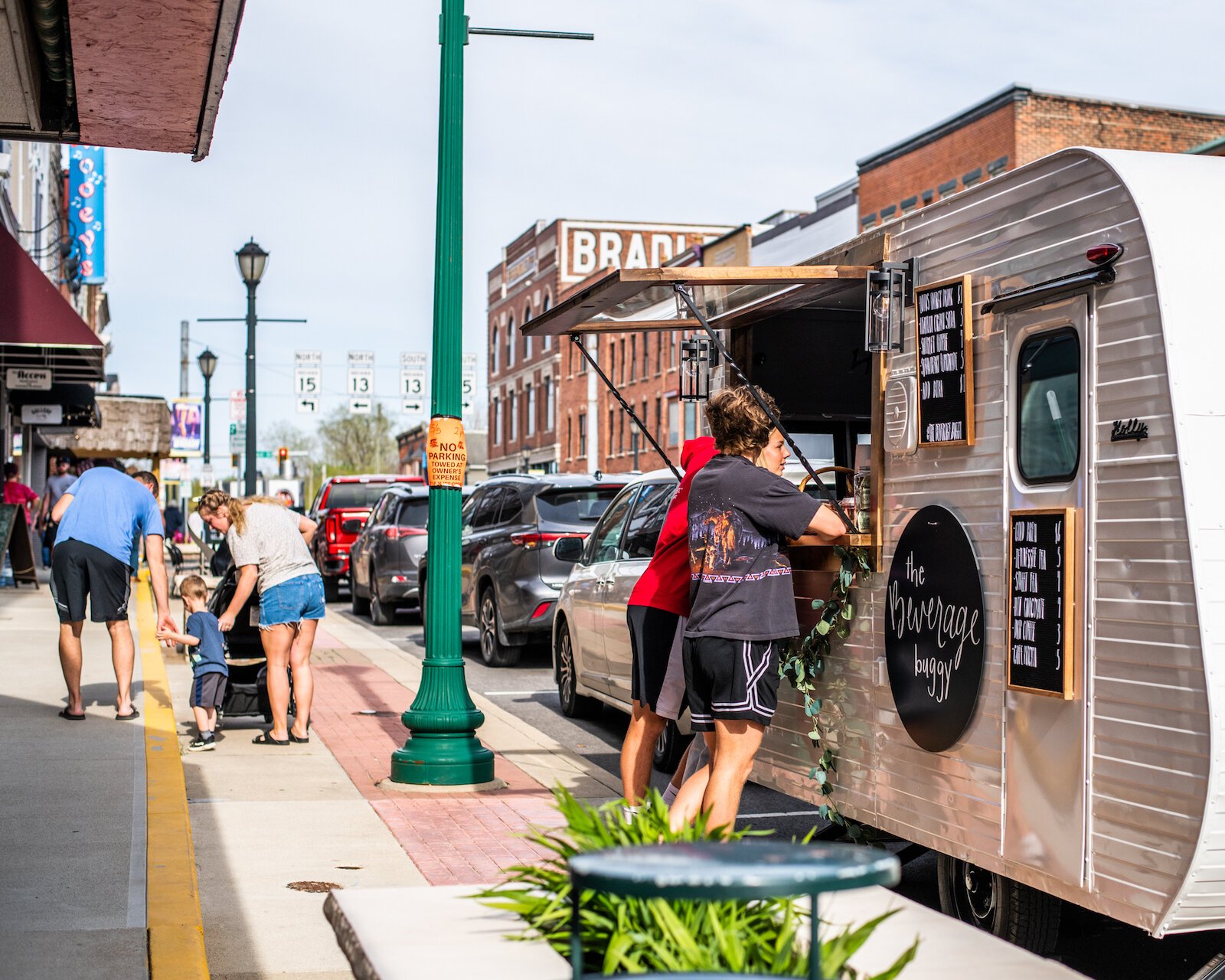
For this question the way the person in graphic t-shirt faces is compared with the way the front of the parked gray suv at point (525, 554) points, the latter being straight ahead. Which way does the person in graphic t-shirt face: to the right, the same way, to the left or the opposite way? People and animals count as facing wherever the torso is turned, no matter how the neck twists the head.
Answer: to the right

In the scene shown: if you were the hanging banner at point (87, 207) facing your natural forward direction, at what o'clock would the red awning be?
The red awning is roughly at 12 o'clock from the hanging banner.

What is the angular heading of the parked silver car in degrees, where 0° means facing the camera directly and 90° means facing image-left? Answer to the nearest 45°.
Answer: approximately 135°

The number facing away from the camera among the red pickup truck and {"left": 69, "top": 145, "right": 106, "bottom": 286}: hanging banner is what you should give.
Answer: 1

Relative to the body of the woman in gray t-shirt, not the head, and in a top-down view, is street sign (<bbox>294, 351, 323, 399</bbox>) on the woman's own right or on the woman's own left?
on the woman's own right

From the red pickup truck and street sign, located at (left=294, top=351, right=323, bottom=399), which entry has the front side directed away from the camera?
the red pickup truck

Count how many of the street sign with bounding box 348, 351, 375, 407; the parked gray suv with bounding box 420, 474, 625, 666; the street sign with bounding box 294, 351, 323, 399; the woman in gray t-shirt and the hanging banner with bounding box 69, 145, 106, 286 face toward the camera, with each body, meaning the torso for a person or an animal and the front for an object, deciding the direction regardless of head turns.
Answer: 3

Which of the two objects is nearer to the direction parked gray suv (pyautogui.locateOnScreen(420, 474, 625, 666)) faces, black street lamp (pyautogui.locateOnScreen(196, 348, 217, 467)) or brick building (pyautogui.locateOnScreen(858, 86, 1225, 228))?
the black street lamp

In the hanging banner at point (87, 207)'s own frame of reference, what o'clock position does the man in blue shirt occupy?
The man in blue shirt is roughly at 12 o'clock from the hanging banner.

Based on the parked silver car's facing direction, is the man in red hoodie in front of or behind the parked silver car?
behind

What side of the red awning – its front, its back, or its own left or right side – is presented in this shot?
right

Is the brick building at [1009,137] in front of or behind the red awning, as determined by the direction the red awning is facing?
in front

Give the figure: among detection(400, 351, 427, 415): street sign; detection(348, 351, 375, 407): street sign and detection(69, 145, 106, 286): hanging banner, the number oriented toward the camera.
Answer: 3

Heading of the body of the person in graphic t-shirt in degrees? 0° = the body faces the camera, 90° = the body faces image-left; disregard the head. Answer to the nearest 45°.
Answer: approximately 225°

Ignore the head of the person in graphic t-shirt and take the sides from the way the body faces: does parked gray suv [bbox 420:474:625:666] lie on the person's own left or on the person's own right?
on the person's own left

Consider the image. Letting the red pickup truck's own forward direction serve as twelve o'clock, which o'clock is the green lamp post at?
The green lamp post is roughly at 6 o'clock from the red pickup truck.

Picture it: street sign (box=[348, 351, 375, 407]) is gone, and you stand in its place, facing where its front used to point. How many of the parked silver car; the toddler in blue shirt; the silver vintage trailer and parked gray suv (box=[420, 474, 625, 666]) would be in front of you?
4

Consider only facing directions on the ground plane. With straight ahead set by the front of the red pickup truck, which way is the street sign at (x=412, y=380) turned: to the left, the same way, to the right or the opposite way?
the opposite way

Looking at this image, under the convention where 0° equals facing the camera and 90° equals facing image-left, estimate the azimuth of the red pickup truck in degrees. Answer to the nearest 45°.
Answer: approximately 180°

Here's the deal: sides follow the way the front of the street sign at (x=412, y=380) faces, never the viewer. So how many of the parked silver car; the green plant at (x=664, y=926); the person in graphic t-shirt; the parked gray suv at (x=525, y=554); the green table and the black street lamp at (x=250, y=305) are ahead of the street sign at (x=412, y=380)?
6

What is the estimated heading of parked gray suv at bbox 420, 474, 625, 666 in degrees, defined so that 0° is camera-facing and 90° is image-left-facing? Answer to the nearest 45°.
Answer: approximately 135°

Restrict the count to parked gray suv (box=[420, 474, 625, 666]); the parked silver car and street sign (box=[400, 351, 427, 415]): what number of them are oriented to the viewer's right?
0

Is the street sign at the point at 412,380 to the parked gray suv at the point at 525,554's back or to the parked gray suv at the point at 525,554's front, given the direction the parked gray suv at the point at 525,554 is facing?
to the front

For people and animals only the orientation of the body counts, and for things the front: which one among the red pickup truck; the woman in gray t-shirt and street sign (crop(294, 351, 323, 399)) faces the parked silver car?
the street sign
